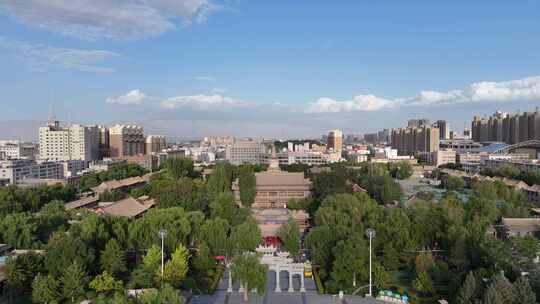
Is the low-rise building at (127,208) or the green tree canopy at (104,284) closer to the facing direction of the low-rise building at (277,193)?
the green tree canopy

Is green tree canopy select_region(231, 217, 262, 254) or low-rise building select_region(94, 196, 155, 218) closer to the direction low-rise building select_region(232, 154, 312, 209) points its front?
the green tree canopy

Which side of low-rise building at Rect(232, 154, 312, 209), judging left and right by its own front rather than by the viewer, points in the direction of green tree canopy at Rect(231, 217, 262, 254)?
front

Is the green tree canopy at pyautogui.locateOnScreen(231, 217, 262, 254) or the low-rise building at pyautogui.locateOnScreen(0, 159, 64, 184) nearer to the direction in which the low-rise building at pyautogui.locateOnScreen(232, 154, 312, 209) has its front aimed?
the green tree canopy

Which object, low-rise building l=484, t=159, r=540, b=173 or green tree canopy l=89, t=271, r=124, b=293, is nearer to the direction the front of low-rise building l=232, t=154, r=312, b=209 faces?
the green tree canopy

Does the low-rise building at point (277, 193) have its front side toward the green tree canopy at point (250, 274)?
yes

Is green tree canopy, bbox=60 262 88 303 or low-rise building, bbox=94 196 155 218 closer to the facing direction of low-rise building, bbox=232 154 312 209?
the green tree canopy

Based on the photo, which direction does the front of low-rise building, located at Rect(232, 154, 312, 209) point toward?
toward the camera

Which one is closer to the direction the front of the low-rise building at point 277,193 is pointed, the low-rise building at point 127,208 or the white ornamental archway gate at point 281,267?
the white ornamental archway gate

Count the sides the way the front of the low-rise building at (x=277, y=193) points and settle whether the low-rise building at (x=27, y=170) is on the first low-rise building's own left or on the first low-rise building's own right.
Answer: on the first low-rise building's own right

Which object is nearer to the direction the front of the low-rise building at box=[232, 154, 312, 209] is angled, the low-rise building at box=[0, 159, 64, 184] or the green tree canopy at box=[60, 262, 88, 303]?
the green tree canopy

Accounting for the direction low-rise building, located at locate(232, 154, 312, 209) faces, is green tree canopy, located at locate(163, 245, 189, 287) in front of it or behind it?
in front

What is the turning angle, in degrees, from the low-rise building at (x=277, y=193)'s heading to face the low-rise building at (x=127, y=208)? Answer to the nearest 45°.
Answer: approximately 45° to its right

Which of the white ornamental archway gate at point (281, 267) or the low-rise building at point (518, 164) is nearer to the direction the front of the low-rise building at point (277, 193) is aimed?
the white ornamental archway gate

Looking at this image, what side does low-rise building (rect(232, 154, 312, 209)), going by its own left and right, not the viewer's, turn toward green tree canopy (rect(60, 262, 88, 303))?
front
